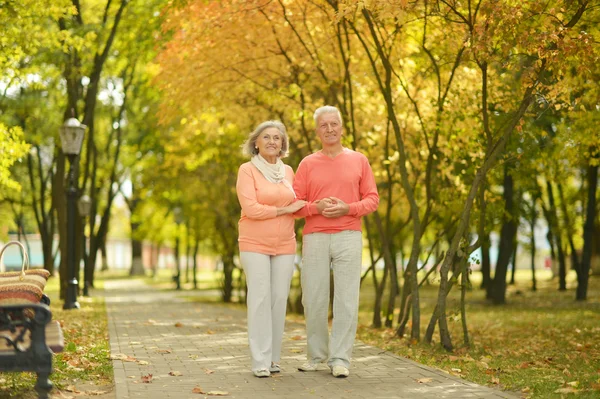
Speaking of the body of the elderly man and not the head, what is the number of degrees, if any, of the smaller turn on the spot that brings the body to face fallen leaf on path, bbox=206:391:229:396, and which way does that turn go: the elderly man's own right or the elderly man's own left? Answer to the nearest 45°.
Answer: approximately 45° to the elderly man's own right

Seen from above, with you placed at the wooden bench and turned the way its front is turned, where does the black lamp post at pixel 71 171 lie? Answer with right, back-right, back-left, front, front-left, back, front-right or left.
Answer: left

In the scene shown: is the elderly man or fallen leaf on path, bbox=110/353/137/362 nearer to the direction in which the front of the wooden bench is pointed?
the elderly man

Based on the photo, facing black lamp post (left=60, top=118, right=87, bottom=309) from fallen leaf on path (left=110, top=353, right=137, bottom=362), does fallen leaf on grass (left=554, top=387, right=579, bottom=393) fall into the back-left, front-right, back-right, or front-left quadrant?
back-right

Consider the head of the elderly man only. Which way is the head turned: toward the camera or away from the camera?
toward the camera

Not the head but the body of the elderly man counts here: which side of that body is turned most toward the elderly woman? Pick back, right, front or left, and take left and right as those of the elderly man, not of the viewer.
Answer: right

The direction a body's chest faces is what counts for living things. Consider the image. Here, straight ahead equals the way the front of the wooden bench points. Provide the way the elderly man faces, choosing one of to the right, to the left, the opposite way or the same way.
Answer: to the right

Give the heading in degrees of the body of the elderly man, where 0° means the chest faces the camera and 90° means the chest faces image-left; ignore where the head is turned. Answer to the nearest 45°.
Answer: approximately 0°

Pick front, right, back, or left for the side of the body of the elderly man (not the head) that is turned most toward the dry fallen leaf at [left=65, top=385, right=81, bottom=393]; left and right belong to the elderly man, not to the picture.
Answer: right

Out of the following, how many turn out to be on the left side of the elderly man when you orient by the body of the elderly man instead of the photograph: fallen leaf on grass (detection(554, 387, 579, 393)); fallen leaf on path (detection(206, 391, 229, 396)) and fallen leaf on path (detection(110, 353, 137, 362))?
1

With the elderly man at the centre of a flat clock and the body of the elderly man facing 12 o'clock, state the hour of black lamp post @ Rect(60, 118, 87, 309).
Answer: The black lamp post is roughly at 5 o'clock from the elderly man.

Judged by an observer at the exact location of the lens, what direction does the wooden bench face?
facing to the right of the viewer

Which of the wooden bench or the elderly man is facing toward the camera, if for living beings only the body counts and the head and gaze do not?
the elderly man

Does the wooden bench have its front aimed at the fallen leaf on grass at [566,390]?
yes

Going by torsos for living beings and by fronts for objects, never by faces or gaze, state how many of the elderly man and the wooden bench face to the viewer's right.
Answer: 1

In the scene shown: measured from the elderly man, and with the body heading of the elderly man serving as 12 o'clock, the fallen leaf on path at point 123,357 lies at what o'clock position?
The fallen leaf on path is roughly at 4 o'clock from the elderly man.
